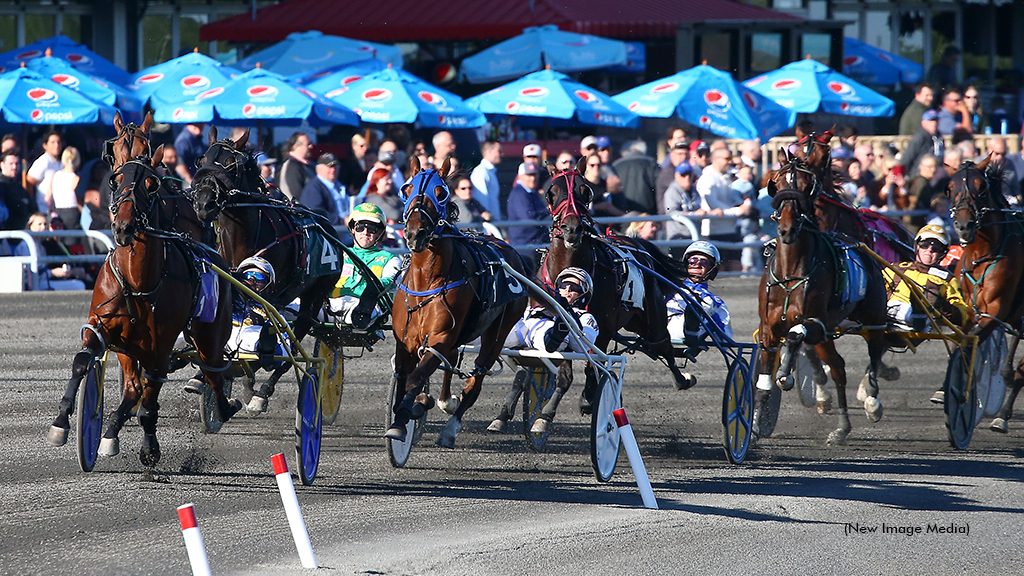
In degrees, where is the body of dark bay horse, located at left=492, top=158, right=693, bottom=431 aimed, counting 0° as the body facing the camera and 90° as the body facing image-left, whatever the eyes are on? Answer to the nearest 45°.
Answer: approximately 45°

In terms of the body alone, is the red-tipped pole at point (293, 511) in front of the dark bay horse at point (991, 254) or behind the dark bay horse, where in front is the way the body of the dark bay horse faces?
in front

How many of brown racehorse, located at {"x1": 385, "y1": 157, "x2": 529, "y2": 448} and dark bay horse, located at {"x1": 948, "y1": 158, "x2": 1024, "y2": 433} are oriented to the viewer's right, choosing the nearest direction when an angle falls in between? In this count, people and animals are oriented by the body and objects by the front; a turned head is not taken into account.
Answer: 0

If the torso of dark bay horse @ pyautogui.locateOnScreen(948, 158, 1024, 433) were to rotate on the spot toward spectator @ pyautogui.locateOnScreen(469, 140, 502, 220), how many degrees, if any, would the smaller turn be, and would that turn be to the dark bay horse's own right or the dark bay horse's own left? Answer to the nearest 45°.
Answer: approximately 90° to the dark bay horse's own right

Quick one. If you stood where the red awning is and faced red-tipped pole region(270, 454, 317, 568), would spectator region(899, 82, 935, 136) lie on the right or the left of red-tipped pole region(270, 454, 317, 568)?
left

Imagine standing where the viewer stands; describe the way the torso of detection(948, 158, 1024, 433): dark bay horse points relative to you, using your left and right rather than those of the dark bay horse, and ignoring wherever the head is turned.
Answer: facing the viewer and to the left of the viewer

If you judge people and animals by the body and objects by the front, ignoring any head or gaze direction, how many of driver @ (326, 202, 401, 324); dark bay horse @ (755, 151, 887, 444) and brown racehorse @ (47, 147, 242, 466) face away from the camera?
0

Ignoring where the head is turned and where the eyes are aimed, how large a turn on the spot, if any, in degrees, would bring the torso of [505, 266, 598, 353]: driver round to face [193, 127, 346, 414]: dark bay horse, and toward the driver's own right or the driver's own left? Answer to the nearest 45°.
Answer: approximately 90° to the driver's own right
